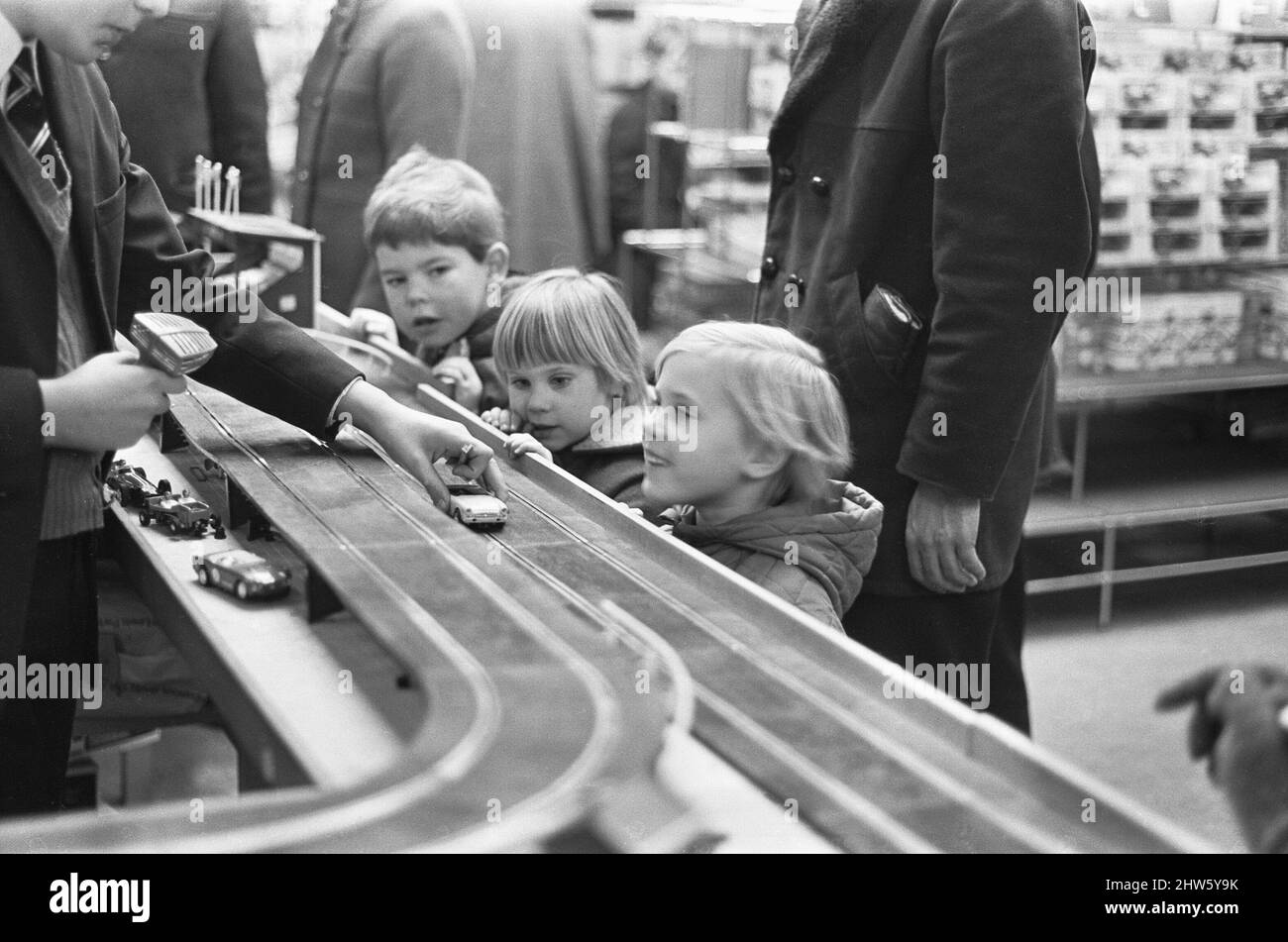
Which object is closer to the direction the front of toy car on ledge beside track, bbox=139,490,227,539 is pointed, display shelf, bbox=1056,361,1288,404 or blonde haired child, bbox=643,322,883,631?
the blonde haired child

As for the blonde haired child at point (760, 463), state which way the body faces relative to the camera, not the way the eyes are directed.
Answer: to the viewer's left

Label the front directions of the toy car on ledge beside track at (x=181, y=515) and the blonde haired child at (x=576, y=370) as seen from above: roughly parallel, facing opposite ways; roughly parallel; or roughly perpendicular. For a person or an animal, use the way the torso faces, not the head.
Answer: roughly perpendicular

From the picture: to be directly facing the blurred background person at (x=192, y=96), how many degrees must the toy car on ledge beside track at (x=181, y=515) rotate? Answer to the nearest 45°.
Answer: approximately 135° to its left

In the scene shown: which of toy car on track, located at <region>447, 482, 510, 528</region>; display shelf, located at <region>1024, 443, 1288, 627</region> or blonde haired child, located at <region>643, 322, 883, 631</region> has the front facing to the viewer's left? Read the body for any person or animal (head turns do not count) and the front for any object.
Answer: the blonde haired child

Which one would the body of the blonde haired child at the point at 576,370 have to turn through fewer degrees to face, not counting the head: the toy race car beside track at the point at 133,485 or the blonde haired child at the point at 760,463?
the toy race car beside track

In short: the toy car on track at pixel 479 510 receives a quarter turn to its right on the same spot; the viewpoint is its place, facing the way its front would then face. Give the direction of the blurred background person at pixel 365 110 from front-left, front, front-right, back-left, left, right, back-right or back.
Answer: back-right
